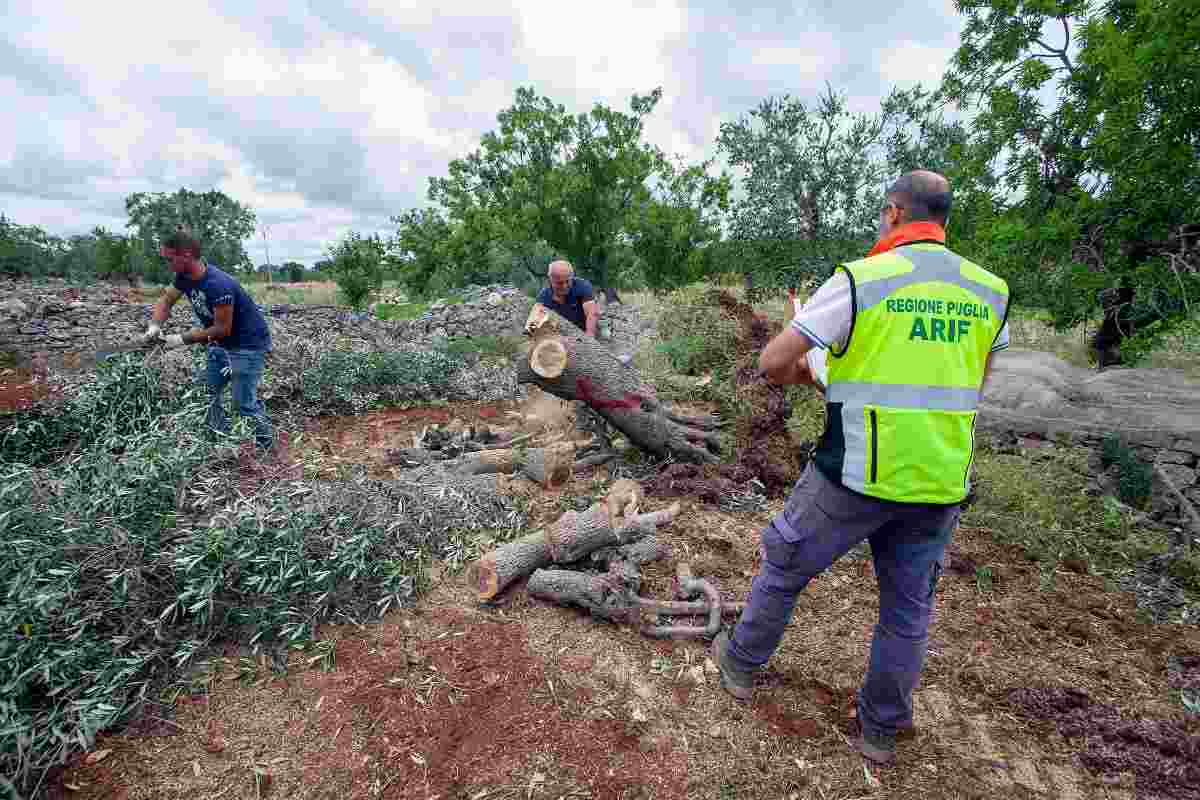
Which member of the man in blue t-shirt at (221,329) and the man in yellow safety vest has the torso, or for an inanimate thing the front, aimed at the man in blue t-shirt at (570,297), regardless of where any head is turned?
the man in yellow safety vest

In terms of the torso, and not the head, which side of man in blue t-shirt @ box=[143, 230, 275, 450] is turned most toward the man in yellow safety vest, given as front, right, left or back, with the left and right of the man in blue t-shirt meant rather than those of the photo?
left

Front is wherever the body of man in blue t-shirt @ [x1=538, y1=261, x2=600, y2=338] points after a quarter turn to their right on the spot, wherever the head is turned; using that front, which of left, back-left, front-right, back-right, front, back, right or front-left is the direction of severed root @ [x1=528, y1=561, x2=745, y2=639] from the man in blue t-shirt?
left

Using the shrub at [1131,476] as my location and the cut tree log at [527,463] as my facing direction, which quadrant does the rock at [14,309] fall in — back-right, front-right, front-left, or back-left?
front-right

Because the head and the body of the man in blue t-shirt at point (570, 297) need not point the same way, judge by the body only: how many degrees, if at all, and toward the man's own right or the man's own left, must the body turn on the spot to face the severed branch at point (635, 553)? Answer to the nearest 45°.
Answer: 0° — they already face it

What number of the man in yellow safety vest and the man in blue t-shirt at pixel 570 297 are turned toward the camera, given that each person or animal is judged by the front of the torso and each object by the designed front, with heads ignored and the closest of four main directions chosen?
1

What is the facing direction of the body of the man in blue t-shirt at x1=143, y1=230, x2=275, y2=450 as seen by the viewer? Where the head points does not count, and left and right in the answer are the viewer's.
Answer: facing the viewer and to the left of the viewer

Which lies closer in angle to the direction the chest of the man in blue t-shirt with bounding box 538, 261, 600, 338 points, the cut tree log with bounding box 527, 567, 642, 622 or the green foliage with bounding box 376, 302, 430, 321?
the cut tree log

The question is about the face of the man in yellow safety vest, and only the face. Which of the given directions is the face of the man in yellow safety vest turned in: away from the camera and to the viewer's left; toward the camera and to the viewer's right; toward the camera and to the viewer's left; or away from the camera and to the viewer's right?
away from the camera and to the viewer's left

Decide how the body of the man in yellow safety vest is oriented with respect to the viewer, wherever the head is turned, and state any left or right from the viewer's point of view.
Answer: facing away from the viewer and to the left of the viewer

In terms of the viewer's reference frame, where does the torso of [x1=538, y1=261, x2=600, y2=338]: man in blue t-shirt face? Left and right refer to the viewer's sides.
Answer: facing the viewer

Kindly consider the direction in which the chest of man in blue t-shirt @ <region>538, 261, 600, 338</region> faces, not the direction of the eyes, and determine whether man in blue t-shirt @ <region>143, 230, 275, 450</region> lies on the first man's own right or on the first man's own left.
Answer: on the first man's own right

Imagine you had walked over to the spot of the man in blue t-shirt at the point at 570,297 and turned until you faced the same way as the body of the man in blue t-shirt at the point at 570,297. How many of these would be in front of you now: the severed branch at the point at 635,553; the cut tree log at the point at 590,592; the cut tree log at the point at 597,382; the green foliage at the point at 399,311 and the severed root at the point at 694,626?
4

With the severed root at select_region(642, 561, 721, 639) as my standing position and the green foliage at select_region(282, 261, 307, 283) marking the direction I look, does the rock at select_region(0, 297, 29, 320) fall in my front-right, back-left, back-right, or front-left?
front-left

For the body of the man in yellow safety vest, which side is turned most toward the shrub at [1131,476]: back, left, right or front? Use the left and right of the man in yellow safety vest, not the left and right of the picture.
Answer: right

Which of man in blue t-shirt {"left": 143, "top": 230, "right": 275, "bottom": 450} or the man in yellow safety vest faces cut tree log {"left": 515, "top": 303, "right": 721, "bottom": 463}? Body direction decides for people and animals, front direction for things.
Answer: the man in yellow safety vest

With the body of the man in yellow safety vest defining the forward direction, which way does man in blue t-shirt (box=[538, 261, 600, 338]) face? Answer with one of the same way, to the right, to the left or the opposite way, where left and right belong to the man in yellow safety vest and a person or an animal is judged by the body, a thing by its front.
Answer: the opposite way
